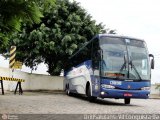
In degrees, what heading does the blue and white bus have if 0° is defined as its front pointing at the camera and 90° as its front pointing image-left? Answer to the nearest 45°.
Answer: approximately 315°

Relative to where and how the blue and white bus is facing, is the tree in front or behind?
behind
